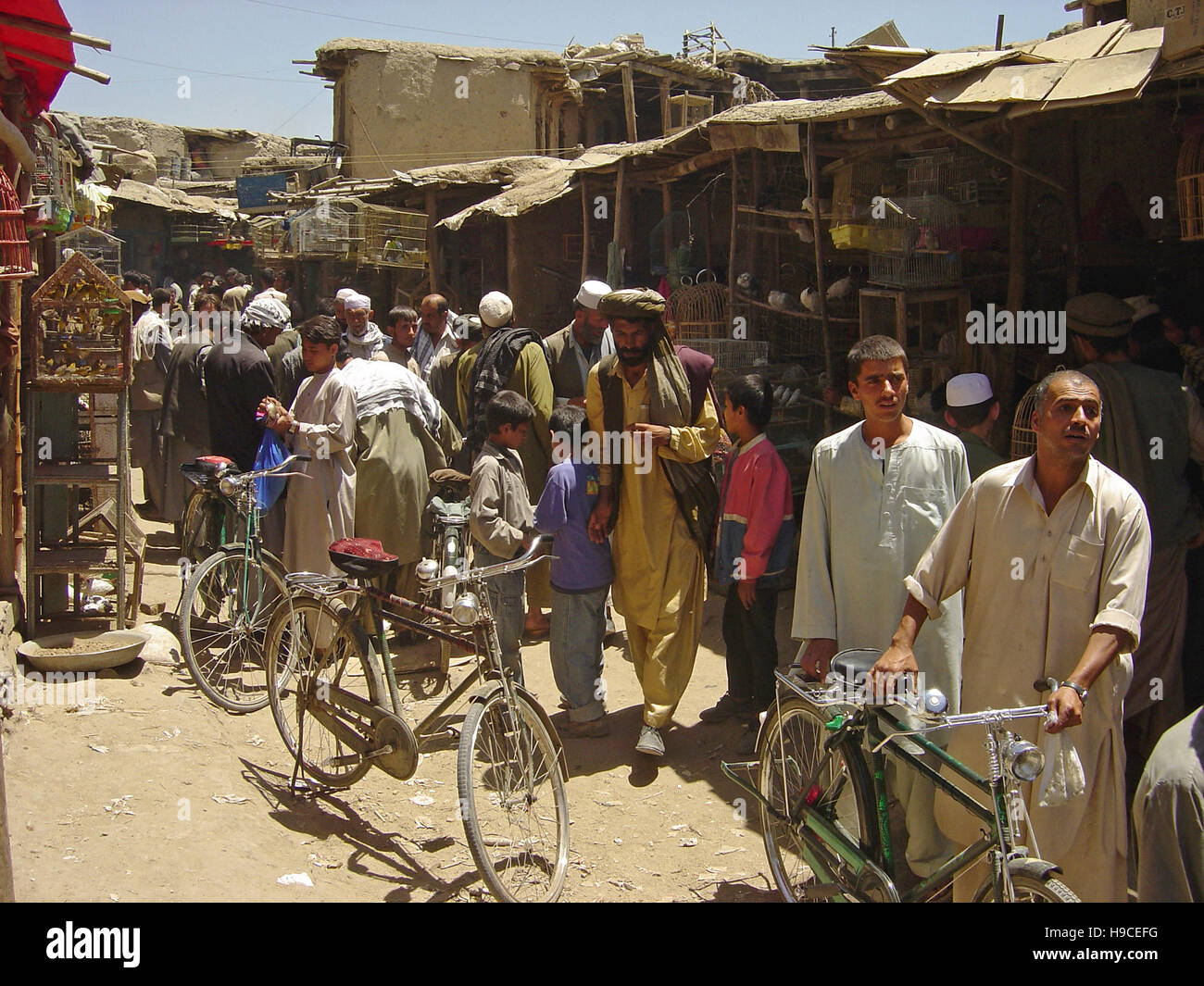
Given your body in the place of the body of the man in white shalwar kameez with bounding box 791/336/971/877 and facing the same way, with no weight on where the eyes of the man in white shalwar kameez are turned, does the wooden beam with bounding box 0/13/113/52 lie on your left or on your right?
on your right

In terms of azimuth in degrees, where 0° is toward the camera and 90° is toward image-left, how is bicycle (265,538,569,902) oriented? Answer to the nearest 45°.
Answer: approximately 315°

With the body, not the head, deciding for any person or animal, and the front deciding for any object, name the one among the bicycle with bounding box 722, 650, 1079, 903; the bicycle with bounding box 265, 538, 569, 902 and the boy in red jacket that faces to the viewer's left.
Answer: the boy in red jacket

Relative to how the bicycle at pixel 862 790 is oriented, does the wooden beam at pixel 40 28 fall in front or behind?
behind

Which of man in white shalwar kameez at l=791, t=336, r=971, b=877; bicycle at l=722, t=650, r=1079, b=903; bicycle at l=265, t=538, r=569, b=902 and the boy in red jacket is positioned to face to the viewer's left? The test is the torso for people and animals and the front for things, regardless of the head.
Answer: the boy in red jacket

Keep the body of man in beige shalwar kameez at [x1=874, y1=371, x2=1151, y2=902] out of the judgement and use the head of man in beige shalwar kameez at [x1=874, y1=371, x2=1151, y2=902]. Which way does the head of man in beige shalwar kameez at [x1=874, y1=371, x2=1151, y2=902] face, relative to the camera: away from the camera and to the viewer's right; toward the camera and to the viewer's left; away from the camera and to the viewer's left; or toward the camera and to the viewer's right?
toward the camera and to the viewer's right
